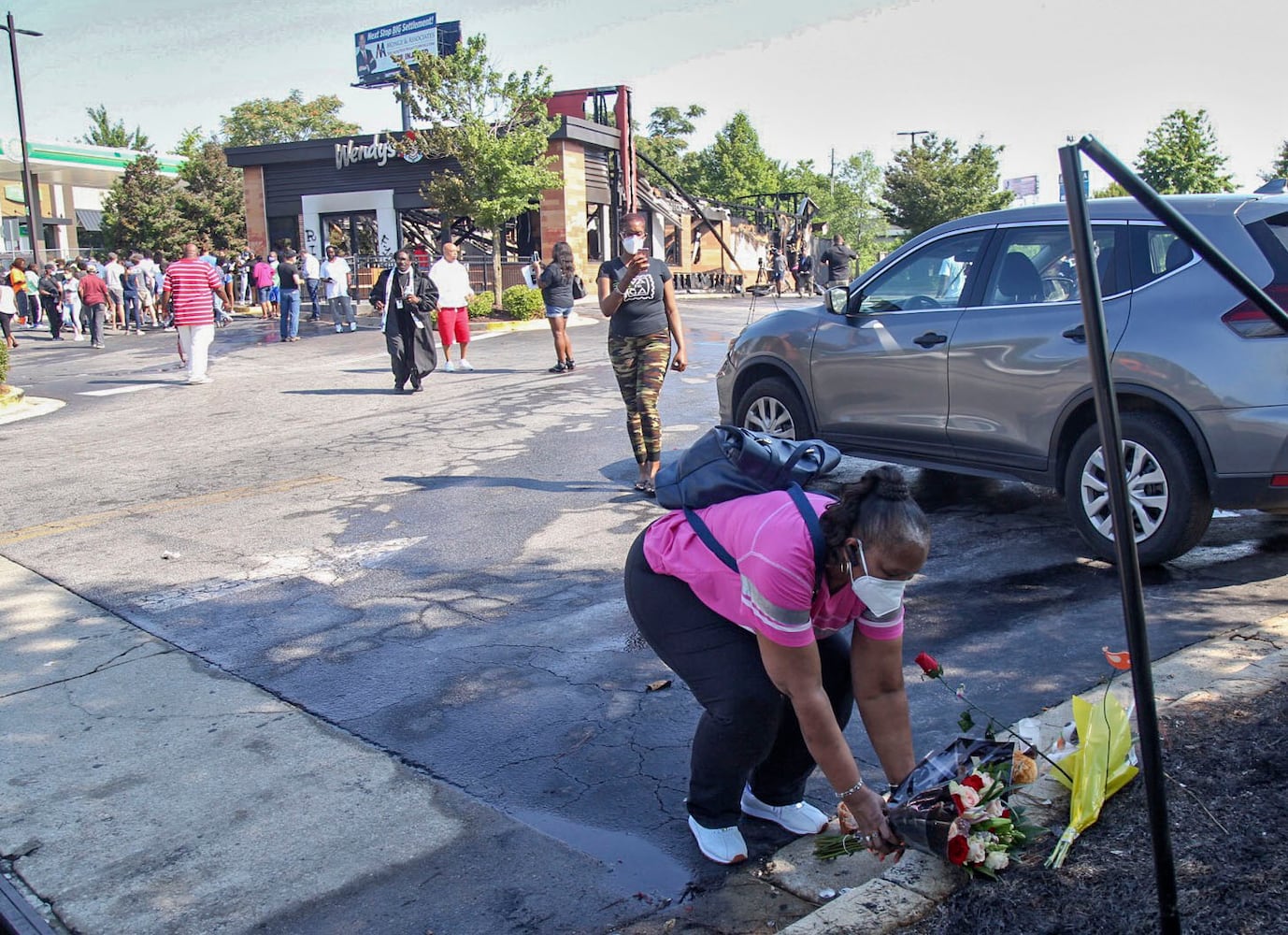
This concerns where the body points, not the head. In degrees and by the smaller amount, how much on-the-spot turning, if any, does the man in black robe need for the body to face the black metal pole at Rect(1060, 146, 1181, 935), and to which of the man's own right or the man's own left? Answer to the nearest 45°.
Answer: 0° — they already face it

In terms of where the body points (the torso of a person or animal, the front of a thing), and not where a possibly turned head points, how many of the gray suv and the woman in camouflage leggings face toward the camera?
1

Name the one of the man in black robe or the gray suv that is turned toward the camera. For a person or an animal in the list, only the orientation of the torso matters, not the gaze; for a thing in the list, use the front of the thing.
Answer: the man in black robe

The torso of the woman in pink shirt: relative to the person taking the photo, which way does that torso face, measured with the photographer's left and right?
facing the viewer and to the right of the viewer

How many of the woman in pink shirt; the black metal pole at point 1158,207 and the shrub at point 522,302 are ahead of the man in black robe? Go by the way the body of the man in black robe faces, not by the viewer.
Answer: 2

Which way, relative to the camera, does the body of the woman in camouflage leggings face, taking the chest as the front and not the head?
toward the camera

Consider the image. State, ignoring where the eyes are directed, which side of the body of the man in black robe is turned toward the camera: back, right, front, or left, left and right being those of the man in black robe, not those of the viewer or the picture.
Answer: front

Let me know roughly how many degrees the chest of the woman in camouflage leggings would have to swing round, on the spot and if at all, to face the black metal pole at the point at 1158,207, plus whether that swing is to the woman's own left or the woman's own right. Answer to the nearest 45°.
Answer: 0° — they already face it

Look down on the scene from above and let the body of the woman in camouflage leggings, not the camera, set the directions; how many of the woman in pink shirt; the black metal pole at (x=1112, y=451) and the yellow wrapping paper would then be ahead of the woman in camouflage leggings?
3

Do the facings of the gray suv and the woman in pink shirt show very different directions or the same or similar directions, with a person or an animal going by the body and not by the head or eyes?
very different directions

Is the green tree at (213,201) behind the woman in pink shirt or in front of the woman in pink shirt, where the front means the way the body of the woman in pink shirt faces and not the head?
behind

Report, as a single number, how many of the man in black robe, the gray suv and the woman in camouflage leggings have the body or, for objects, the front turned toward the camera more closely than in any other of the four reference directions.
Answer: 2

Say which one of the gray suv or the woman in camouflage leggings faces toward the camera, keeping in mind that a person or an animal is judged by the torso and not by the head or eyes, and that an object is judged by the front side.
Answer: the woman in camouflage leggings

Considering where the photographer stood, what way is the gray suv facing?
facing away from the viewer and to the left of the viewer

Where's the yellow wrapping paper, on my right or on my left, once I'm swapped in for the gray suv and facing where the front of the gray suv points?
on my left

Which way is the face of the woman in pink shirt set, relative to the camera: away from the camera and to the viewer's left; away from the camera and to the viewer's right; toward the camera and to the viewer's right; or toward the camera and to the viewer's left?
toward the camera and to the viewer's right

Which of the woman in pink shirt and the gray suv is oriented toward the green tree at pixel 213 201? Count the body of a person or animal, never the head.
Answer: the gray suv

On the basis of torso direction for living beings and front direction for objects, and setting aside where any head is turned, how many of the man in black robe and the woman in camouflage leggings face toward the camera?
2

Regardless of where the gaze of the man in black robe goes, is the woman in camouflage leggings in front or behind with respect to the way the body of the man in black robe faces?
in front
